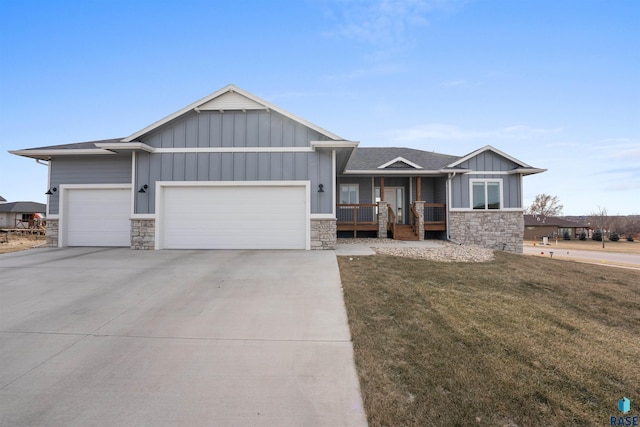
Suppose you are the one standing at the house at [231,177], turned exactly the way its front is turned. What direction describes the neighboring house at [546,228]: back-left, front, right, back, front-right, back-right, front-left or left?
back-left

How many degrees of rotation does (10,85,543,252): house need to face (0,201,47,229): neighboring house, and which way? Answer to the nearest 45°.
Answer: approximately 135° to its right
